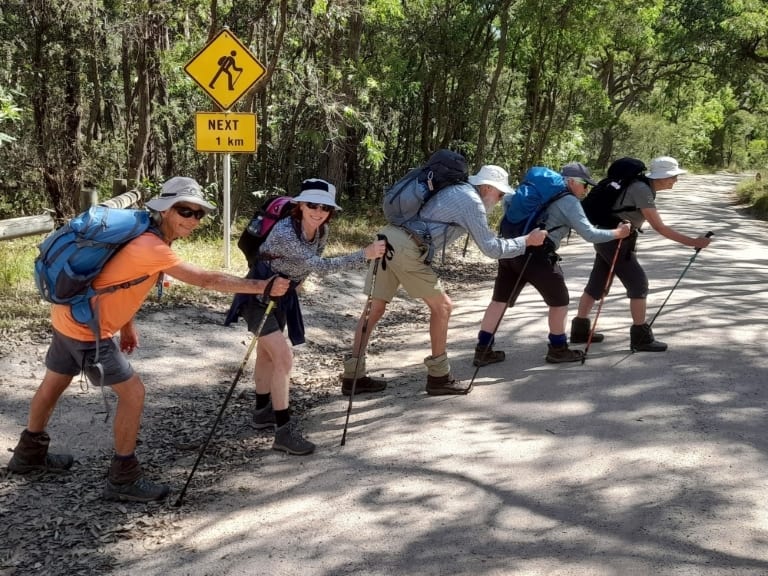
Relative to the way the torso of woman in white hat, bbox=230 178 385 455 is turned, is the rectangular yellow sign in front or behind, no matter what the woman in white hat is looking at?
behind

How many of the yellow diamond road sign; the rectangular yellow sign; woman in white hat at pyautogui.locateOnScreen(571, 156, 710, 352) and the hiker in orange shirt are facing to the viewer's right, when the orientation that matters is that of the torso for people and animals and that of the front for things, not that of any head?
2

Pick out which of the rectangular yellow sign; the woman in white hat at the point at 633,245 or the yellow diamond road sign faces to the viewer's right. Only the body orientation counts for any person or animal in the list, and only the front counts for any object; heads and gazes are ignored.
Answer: the woman in white hat

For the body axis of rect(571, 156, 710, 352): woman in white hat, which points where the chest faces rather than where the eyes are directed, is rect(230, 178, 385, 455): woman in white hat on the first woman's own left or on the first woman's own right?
on the first woman's own right

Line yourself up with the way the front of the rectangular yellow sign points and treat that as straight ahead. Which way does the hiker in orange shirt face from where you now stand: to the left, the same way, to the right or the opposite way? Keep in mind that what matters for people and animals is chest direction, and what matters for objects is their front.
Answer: to the left

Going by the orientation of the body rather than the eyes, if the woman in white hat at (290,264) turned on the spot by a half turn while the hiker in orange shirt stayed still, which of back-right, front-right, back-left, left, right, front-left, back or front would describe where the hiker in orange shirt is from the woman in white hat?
left

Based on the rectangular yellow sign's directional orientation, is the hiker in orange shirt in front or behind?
in front

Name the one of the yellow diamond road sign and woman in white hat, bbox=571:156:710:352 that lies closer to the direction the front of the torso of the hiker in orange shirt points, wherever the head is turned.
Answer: the woman in white hat

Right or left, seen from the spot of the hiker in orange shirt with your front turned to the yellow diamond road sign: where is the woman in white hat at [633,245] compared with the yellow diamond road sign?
right

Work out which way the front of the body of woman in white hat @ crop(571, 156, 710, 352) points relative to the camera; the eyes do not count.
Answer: to the viewer's right

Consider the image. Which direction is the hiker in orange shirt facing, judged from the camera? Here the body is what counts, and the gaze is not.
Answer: to the viewer's right

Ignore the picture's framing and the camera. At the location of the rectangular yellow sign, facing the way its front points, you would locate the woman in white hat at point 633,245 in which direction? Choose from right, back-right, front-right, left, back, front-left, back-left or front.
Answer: front-left

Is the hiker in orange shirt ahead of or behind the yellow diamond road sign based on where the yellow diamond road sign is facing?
ahead

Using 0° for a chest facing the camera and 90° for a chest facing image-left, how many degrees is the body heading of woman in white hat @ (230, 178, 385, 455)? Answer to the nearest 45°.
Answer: approximately 315°

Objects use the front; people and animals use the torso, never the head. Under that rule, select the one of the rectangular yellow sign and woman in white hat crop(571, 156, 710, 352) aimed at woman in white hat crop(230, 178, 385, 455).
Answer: the rectangular yellow sign

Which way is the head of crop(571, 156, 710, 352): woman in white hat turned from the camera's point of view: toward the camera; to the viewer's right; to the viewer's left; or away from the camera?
to the viewer's right
